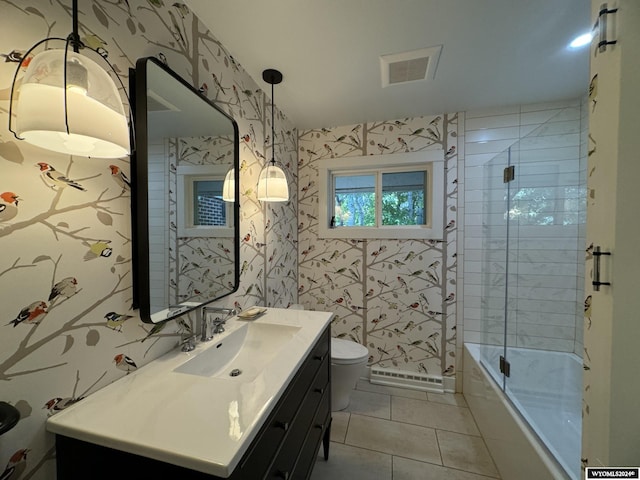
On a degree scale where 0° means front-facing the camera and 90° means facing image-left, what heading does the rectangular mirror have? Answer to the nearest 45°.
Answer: approximately 315°

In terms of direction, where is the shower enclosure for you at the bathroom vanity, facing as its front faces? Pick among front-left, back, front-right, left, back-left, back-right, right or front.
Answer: front-left

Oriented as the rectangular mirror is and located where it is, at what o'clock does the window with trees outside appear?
The window with trees outside is roughly at 10 o'clock from the rectangular mirror.

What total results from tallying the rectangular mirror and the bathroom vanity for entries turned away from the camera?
0

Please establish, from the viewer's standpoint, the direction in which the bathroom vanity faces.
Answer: facing the viewer and to the right of the viewer

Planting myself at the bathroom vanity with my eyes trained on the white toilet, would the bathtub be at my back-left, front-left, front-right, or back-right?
front-right

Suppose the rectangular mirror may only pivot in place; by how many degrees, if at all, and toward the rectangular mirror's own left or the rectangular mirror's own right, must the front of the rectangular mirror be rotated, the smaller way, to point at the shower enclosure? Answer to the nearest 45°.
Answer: approximately 45° to the rectangular mirror's own left

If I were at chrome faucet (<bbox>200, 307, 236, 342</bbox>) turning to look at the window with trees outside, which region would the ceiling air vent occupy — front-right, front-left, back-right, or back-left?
front-right

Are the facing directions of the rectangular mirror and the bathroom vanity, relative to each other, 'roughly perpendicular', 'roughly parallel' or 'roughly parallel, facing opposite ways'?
roughly parallel
